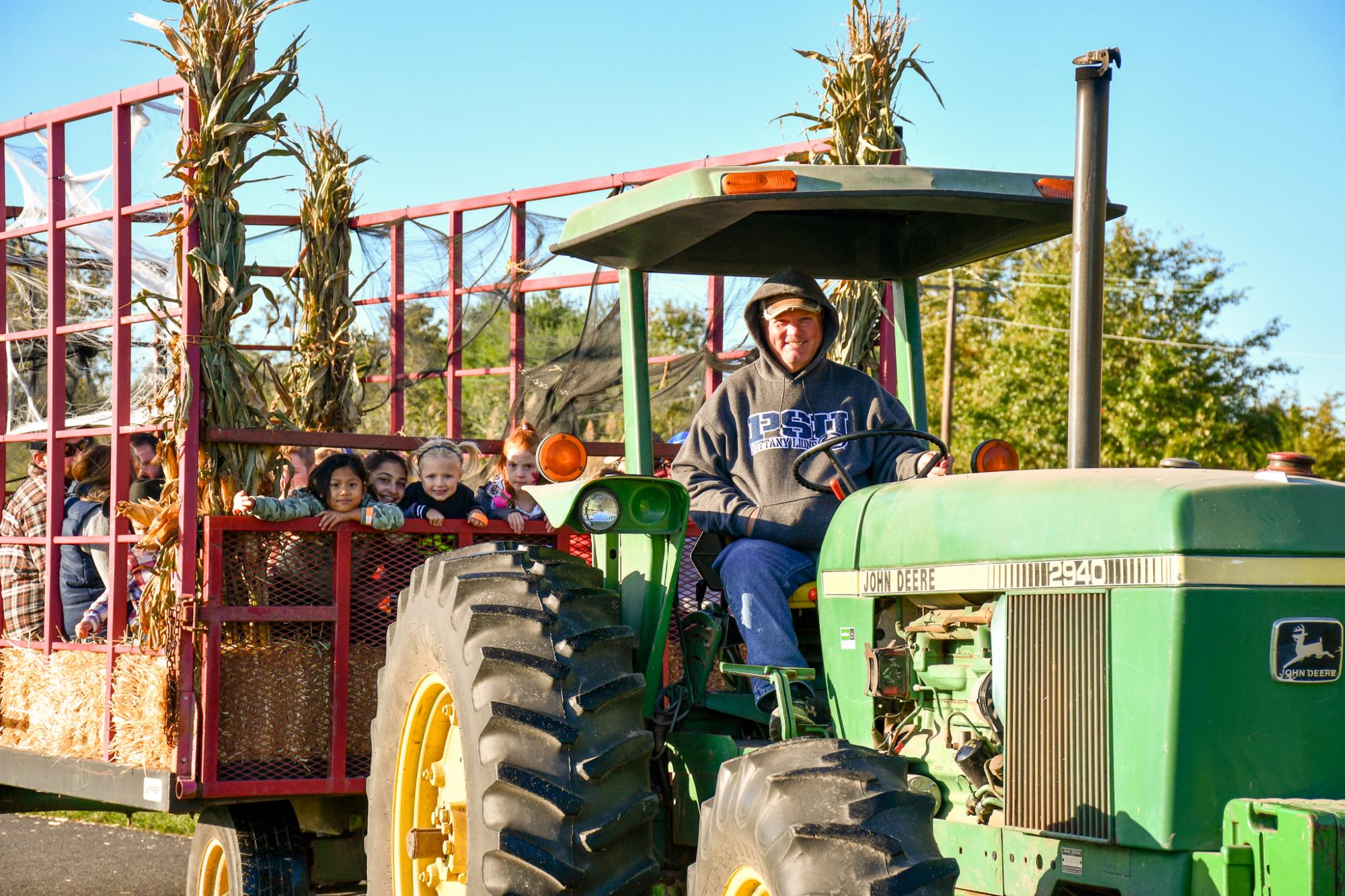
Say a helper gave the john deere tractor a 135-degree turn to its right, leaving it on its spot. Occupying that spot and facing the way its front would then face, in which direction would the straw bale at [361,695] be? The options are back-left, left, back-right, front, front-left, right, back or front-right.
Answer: front-right

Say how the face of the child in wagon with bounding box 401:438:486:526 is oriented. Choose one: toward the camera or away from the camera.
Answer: toward the camera

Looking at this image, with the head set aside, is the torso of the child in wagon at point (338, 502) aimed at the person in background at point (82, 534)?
no

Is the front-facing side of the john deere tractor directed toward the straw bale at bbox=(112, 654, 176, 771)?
no

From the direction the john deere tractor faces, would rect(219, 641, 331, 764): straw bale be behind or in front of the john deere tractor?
behind

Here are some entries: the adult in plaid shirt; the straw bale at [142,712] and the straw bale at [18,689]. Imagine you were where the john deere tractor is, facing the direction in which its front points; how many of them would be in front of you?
0

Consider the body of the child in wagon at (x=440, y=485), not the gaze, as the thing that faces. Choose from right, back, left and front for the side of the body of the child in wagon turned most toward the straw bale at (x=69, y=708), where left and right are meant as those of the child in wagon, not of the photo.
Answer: right

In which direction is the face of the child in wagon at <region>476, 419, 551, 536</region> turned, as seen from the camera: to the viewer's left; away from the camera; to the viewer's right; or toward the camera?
toward the camera

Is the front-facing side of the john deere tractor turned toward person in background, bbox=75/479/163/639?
no

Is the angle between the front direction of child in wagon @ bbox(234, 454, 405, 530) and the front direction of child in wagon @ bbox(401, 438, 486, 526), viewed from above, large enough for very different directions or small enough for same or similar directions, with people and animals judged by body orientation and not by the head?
same or similar directions

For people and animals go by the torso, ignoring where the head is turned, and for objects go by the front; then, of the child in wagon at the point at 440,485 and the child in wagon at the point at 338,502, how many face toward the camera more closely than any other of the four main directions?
2

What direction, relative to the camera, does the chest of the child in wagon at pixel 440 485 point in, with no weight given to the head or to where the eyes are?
toward the camera

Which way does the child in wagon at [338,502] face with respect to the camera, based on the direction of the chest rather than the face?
toward the camera

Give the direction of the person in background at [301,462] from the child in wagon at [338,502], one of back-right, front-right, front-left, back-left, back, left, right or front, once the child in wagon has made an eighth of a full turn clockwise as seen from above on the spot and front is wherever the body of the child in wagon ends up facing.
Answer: back-right
